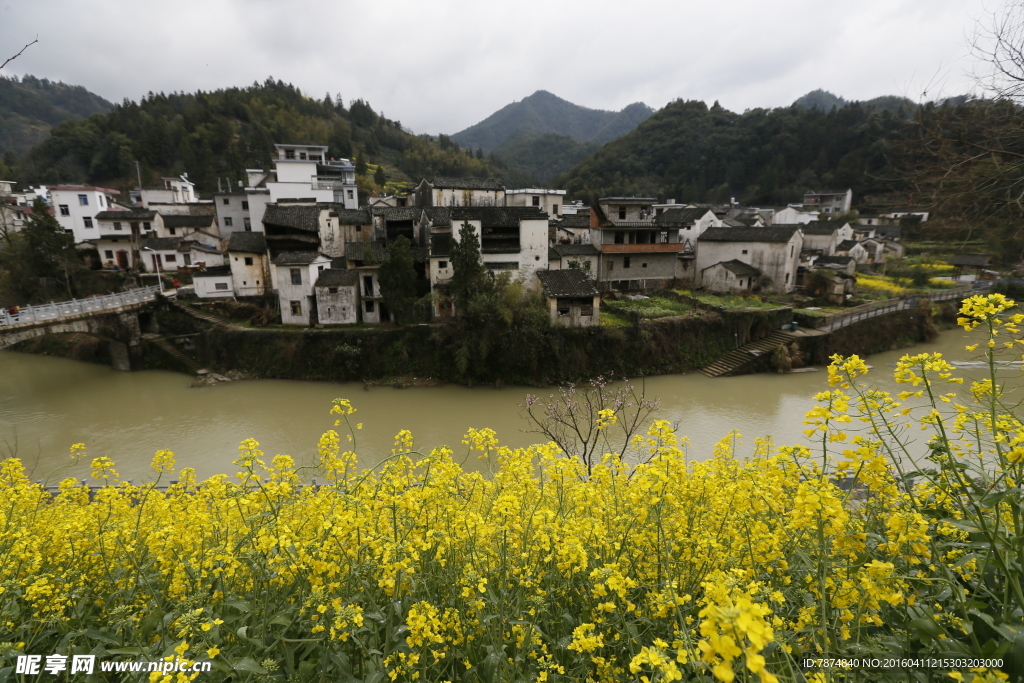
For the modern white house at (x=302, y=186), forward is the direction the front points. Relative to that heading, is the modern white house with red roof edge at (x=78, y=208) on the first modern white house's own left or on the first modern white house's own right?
on the first modern white house's own right

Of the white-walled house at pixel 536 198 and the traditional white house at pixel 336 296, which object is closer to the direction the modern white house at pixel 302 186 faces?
the traditional white house

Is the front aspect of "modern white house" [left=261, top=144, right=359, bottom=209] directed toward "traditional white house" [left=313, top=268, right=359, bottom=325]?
yes

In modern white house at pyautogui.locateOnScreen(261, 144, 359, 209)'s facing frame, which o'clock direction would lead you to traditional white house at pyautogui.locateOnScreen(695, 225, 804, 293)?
traditional white house at pyautogui.locateOnScreen(695, 225, 804, 293) is roughly at 10 o'clock from modern white house at pyautogui.locateOnScreen(261, 144, 359, 209).

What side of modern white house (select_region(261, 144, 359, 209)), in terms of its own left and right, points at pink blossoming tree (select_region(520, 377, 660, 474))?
front

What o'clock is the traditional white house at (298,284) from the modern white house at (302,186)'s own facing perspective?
the traditional white house at (298,284) is roughly at 12 o'clock from the modern white house at (302,186).

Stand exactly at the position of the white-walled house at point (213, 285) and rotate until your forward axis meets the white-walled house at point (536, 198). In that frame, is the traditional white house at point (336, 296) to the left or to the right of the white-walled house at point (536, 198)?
right

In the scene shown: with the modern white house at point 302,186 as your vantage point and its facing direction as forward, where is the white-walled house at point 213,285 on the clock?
The white-walled house is roughly at 1 o'clock from the modern white house.

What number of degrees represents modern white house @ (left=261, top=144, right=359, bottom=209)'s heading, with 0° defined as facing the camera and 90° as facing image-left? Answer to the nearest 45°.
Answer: approximately 0°
